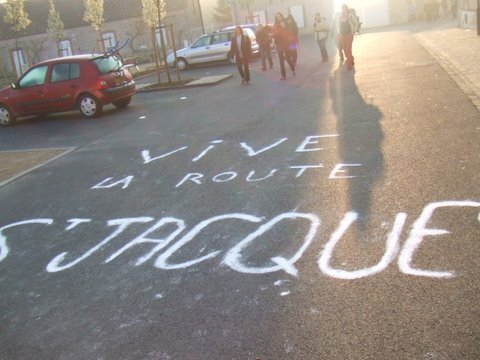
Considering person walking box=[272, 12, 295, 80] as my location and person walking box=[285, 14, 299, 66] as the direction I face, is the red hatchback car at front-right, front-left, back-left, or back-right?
back-left

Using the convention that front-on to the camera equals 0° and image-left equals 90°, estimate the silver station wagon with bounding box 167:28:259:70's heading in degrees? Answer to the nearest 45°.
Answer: approximately 90°

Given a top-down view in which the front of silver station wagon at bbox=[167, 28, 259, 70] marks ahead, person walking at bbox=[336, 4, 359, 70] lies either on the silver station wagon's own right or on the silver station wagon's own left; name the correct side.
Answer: on the silver station wagon's own left

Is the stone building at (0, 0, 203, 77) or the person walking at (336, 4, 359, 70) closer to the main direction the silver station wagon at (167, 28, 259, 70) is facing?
the stone building

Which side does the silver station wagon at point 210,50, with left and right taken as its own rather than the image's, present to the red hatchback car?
left

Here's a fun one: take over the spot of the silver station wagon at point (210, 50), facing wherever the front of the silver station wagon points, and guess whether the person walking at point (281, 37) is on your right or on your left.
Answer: on your left
